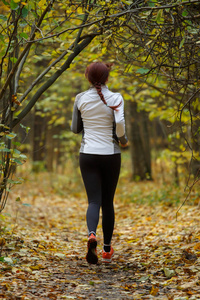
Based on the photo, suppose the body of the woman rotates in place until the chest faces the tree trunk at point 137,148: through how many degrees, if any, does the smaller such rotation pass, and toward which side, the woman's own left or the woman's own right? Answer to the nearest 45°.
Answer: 0° — they already face it

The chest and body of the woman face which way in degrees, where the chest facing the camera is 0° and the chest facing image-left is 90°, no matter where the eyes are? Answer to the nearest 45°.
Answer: approximately 180°

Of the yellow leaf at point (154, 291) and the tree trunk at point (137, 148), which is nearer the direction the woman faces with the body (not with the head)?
the tree trunk

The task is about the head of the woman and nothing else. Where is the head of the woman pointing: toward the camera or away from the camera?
away from the camera
